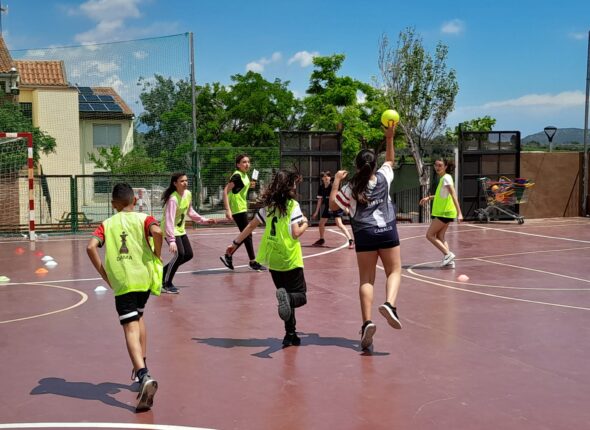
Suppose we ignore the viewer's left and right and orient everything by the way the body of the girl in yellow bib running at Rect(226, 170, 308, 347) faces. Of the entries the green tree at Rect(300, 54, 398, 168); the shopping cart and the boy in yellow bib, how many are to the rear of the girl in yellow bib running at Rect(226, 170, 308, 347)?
1

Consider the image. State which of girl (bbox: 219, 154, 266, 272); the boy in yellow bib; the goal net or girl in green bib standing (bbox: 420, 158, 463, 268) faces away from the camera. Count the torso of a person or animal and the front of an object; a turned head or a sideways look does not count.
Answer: the boy in yellow bib

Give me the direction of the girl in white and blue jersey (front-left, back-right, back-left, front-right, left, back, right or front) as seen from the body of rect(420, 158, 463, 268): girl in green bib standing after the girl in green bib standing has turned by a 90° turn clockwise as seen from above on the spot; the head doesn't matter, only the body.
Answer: back-left

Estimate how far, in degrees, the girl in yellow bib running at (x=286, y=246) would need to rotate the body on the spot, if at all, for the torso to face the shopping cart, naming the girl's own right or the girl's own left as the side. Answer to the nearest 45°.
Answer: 0° — they already face it

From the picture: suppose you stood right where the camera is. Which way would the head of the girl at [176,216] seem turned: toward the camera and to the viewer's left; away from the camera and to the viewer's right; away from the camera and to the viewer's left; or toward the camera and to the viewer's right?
toward the camera and to the viewer's right

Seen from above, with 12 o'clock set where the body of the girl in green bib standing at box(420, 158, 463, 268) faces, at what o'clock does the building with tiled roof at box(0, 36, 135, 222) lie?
The building with tiled roof is roughly at 3 o'clock from the girl in green bib standing.

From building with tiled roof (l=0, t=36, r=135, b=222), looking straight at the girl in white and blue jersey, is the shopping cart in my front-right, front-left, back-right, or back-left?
front-left

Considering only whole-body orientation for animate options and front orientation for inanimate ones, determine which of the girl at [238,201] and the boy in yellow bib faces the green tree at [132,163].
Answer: the boy in yellow bib

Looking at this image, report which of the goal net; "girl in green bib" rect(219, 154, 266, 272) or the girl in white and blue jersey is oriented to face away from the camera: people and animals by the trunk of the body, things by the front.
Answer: the girl in white and blue jersey

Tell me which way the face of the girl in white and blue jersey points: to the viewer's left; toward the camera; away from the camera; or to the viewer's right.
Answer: away from the camera

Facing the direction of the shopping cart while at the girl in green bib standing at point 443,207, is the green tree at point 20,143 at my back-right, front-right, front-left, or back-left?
front-left

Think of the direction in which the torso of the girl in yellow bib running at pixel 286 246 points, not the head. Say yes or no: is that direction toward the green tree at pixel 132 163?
no

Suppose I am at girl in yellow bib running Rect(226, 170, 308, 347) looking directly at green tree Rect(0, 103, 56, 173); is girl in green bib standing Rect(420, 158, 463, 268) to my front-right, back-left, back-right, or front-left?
front-right

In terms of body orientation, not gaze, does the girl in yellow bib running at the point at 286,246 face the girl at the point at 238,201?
no

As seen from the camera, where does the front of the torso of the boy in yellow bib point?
away from the camera

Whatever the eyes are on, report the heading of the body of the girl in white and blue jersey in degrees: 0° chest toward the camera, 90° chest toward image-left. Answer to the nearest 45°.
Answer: approximately 180°
